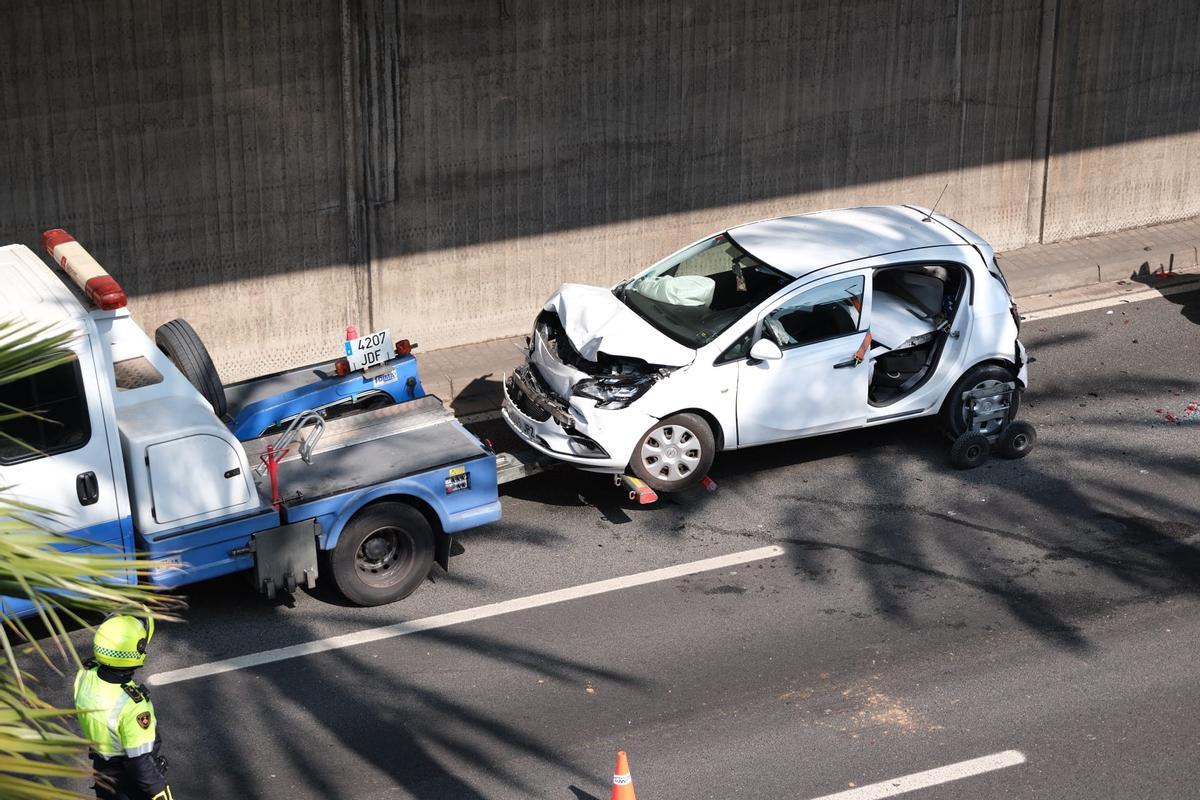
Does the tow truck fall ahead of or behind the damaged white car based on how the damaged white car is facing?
ahead

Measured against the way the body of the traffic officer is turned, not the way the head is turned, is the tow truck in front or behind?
in front

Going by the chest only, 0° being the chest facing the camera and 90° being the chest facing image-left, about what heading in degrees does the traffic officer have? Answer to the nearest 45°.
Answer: approximately 225°

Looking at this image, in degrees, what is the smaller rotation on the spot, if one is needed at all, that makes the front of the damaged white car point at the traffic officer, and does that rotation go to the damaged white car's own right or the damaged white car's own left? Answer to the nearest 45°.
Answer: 0° — it already faces them

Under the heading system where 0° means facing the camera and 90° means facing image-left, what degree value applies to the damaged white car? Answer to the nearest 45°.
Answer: approximately 45°

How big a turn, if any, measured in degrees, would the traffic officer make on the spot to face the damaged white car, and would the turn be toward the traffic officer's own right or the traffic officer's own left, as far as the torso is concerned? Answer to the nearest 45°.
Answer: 0° — they already face it

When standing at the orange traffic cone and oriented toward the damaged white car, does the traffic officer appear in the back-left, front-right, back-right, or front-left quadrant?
back-left

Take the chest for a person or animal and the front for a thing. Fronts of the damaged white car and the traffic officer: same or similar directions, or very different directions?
very different directions
